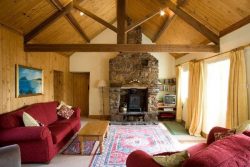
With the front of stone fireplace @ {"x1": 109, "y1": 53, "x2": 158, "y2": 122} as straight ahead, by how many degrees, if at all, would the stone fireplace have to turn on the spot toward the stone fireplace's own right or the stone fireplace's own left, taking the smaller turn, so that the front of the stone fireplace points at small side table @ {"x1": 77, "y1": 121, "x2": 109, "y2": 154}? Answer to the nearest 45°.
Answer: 0° — it already faces it

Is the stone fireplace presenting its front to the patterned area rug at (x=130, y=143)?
yes

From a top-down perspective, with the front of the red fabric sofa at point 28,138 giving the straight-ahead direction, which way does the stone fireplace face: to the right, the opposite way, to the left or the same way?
to the right

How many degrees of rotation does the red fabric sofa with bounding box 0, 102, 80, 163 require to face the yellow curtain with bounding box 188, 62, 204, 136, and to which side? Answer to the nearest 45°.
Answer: approximately 45° to its left

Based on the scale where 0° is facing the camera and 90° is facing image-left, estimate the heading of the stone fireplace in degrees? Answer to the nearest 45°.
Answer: approximately 0°

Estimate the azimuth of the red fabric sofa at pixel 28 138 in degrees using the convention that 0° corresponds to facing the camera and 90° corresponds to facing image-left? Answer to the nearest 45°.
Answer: approximately 315°

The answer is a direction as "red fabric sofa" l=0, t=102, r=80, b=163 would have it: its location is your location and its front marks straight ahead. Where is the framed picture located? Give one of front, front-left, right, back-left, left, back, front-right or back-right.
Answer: back-left
